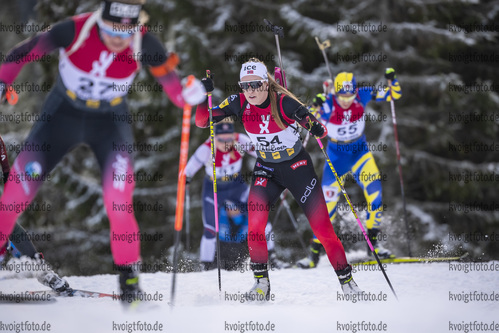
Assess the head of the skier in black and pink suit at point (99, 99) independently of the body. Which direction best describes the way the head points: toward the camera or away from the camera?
toward the camera

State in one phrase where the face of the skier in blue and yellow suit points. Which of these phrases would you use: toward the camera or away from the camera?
toward the camera

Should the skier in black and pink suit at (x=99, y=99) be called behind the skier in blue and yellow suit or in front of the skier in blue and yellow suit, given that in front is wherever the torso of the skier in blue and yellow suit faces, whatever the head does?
in front

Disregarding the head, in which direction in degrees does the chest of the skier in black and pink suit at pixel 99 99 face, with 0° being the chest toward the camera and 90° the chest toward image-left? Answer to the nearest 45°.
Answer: approximately 0°

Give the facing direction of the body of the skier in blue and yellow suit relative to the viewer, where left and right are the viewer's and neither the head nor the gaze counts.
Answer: facing the viewer

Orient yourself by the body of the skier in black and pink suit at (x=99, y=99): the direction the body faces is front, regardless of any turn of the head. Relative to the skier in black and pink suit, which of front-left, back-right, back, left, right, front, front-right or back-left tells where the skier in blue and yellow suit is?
back-left

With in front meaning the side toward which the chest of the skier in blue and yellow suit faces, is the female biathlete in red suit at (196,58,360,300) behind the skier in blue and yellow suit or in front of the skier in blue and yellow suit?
in front

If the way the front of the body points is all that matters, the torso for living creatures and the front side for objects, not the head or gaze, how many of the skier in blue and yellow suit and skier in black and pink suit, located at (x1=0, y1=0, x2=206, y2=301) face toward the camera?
2

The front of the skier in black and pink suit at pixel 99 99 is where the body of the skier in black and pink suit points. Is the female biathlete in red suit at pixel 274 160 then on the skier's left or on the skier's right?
on the skier's left
